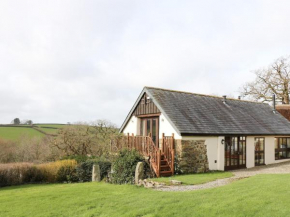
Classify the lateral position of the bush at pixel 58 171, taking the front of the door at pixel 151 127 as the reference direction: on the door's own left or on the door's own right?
on the door's own right

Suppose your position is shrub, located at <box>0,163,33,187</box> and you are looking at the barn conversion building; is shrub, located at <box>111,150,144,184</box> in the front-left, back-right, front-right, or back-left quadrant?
front-right

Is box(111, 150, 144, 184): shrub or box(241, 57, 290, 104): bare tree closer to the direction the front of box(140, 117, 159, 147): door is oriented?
the shrub

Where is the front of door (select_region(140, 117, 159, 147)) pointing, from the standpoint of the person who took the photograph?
facing the viewer and to the left of the viewer

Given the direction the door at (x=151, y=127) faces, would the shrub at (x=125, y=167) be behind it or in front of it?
in front

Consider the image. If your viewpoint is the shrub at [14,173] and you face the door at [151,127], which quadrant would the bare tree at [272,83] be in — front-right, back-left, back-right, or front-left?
front-left

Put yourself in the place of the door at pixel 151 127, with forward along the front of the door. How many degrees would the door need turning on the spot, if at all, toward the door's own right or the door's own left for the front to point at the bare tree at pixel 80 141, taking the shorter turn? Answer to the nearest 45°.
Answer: approximately 90° to the door's own right

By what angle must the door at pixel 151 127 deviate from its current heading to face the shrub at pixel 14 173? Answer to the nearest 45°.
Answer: approximately 45° to its right

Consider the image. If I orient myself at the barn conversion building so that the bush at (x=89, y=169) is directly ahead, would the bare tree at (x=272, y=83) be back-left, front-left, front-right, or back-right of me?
back-right

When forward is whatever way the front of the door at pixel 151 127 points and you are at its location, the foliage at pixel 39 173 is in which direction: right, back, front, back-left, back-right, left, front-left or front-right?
front-right

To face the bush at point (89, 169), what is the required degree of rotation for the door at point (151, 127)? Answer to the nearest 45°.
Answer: approximately 45° to its right
